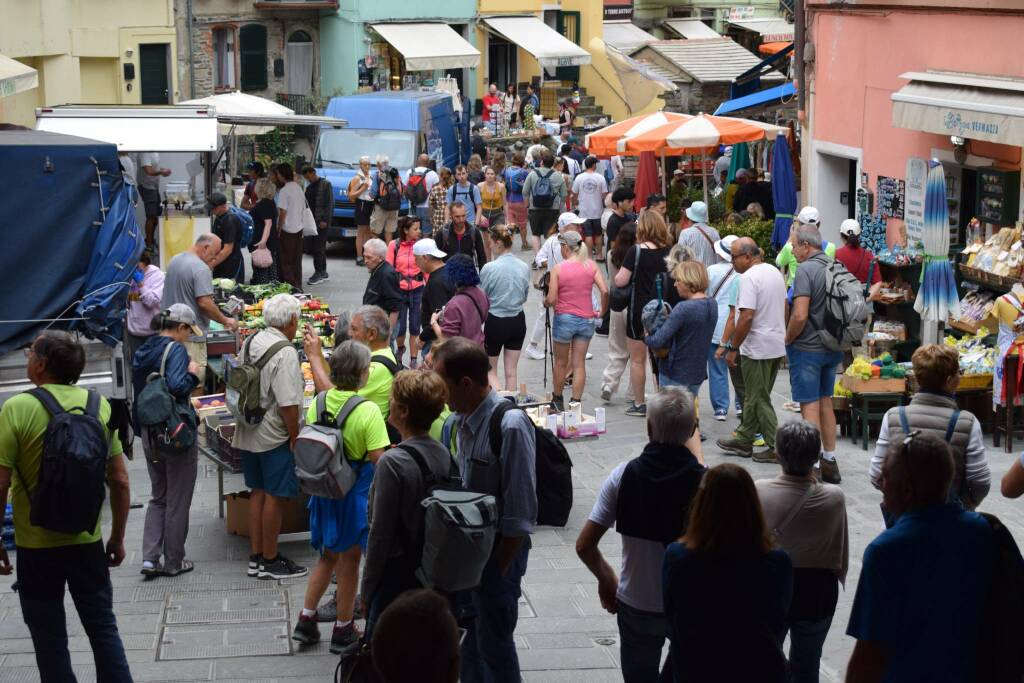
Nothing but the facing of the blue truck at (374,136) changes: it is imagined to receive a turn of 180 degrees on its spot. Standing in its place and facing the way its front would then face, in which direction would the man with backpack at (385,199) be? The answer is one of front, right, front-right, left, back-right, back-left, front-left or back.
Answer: back-right

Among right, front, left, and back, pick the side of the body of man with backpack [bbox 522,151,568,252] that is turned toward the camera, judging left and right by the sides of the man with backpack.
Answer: back

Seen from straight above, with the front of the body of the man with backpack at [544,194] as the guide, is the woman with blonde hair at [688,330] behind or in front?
behind

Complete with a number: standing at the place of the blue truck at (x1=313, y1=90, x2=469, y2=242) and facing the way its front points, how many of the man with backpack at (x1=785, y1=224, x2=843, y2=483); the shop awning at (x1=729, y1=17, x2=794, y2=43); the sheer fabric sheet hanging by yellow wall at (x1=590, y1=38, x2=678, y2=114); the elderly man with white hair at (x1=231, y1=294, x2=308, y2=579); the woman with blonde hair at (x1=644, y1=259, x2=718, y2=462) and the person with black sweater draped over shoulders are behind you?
2

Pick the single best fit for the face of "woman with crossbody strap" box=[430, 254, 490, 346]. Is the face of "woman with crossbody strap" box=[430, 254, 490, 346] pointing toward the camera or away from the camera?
away from the camera

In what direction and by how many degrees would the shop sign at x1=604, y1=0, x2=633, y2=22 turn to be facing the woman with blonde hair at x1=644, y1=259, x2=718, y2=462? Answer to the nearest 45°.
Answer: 0° — it already faces them

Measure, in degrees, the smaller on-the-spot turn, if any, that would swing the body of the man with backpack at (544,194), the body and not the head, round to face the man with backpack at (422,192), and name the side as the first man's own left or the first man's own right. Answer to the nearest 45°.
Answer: approximately 90° to the first man's own left

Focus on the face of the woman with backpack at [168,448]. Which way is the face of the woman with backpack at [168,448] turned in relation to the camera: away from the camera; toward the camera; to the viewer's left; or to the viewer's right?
to the viewer's right

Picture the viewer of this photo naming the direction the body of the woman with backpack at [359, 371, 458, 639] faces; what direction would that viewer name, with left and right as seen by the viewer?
facing away from the viewer and to the left of the viewer

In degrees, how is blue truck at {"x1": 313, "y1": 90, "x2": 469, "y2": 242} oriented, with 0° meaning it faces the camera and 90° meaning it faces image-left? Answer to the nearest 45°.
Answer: approximately 45°

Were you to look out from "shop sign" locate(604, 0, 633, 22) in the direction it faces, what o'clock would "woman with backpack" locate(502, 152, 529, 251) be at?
The woman with backpack is roughly at 12 o'clock from the shop sign.

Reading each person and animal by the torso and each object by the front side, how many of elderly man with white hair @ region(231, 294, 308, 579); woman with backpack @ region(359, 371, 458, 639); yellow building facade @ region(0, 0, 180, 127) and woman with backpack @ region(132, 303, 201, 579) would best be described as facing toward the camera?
1

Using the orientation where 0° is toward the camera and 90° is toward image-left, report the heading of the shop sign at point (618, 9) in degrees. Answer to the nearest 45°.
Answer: approximately 0°

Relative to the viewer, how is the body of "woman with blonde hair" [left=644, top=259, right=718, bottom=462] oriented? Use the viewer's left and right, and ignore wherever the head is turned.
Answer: facing away from the viewer and to the left of the viewer

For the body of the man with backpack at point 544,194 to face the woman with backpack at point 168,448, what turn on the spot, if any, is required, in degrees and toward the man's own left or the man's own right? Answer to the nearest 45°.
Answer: approximately 180°

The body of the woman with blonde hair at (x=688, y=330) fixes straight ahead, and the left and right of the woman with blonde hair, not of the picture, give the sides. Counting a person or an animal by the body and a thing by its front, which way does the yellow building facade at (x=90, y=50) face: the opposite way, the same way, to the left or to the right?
the opposite way
